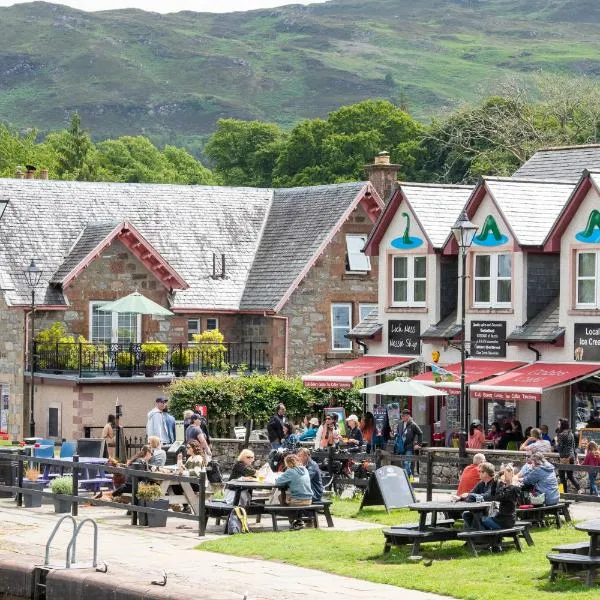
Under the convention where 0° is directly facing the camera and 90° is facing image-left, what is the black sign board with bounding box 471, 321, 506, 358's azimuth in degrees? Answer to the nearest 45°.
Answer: approximately 0°

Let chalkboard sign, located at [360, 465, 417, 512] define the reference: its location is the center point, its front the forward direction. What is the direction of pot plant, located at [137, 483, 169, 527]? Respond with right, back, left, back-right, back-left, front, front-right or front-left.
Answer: back-right

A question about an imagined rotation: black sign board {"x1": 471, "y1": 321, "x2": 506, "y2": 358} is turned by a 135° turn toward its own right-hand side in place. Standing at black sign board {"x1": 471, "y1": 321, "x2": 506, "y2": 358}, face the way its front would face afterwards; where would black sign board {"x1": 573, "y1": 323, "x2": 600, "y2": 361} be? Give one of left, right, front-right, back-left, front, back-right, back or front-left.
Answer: back

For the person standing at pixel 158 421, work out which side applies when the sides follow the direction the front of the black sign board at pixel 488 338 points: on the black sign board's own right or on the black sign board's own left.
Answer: on the black sign board's own right

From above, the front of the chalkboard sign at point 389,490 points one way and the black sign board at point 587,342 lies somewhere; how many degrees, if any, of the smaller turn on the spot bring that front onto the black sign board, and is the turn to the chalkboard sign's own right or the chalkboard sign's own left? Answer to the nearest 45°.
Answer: approximately 90° to the chalkboard sign's own left

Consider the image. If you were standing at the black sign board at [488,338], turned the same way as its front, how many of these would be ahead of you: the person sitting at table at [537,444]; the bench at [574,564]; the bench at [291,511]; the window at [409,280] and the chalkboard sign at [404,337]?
3

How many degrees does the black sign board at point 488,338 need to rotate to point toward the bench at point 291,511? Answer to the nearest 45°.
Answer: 0° — it already faces it

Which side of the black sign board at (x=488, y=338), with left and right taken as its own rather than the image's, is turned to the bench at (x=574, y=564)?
front

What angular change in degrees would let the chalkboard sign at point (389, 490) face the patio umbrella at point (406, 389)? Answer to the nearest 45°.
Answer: approximately 135° to its left

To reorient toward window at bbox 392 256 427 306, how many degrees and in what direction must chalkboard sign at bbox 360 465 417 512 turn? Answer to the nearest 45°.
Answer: approximately 135° to its left

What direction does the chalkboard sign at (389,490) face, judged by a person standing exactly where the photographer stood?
facing the viewer and to the right of the viewer

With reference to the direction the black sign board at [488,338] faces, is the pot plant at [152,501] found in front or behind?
in front

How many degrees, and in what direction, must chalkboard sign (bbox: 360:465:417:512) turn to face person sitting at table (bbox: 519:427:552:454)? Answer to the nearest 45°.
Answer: approximately 90° to its left

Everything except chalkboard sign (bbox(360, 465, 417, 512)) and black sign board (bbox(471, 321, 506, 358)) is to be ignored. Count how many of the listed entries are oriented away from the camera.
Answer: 0

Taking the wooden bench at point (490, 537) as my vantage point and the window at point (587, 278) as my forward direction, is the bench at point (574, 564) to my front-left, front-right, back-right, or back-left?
back-right

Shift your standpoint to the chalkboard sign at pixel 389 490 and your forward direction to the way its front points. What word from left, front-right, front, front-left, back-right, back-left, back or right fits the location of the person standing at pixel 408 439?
back-left

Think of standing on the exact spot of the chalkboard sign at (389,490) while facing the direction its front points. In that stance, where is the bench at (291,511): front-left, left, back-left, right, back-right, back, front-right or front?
right

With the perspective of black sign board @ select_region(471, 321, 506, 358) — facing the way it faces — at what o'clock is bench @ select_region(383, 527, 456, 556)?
The bench is roughly at 12 o'clock from the black sign board.

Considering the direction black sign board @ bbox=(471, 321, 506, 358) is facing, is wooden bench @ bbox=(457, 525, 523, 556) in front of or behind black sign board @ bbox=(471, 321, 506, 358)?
in front
